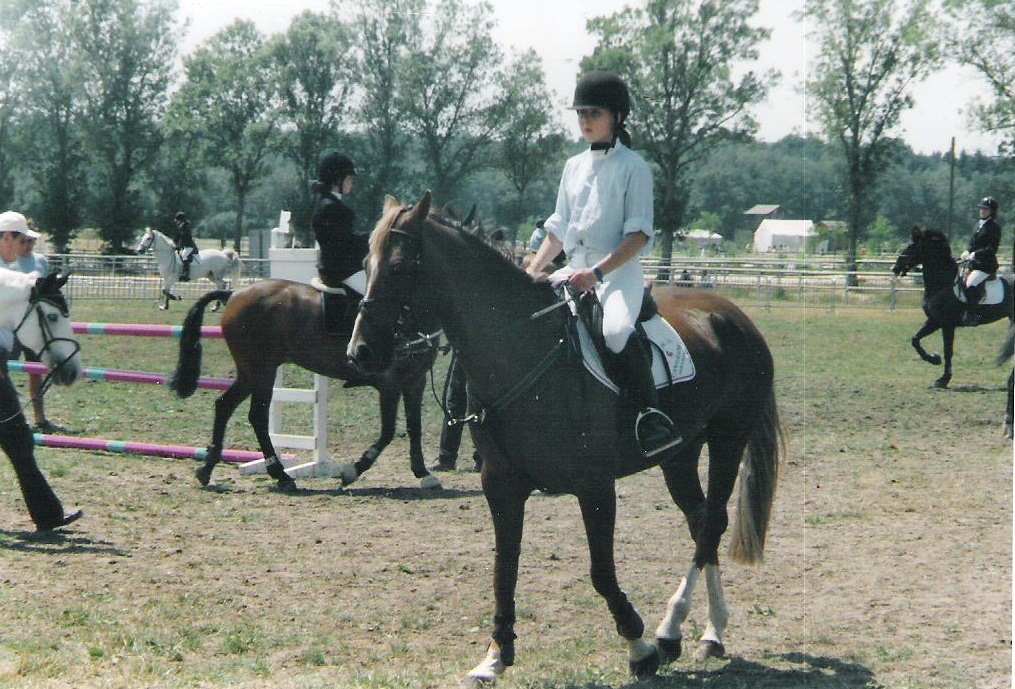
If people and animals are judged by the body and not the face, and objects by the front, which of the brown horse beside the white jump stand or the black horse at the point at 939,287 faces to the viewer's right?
the brown horse beside the white jump stand

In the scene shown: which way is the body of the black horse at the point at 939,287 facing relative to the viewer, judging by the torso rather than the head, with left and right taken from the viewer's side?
facing to the left of the viewer

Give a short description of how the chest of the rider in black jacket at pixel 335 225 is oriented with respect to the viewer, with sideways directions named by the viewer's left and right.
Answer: facing to the right of the viewer

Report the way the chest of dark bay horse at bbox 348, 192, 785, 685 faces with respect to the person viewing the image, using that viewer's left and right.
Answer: facing the viewer and to the left of the viewer

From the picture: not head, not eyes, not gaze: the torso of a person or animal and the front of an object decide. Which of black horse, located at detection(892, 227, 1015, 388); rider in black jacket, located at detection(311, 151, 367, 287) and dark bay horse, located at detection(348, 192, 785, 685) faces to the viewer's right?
the rider in black jacket

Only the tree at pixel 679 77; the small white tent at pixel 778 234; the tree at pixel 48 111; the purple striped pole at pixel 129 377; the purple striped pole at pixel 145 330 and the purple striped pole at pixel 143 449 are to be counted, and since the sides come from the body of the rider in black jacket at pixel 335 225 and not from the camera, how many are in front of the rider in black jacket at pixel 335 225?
2

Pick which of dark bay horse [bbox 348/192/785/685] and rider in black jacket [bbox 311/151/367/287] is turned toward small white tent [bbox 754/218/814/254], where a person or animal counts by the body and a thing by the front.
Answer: the rider in black jacket

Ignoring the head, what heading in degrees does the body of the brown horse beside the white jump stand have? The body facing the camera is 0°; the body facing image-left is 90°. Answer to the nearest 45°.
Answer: approximately 270°

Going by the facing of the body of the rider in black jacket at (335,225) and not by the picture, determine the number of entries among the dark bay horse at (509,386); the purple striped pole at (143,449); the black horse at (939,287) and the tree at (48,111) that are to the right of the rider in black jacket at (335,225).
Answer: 1
